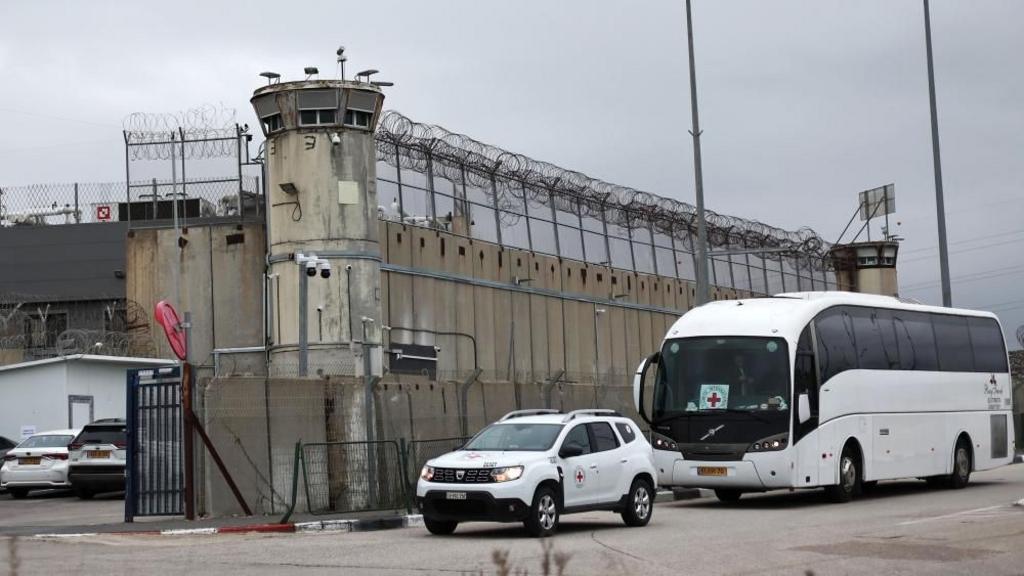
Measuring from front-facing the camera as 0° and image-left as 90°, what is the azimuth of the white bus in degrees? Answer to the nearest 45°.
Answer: approximately 45°

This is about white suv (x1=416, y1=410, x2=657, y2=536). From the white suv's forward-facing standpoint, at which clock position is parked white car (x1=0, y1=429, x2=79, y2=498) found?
The parked white car is roughly at 3 o'clock from the white suv.

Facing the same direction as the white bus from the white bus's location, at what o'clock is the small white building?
The small white building is roughly at 2 o'clock from the white bus.

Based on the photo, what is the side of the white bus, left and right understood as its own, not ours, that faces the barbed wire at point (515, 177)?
right

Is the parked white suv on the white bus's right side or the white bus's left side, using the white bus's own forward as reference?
on its right

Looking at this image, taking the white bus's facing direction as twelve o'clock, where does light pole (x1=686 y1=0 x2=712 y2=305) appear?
The light pole is roughly at 4 o'clock from the white bus.

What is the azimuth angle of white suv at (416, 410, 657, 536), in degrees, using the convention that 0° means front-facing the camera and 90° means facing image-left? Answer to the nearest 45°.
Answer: approximately 45°

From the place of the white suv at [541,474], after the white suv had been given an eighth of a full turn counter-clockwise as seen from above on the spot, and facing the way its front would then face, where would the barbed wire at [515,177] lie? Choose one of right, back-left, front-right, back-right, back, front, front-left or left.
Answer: back

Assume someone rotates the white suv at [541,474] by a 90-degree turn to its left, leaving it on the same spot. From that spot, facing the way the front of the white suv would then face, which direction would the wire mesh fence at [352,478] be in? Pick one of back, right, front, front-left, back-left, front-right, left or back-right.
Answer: back
